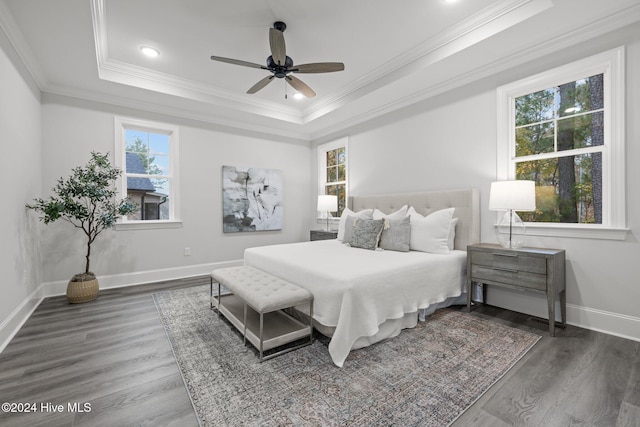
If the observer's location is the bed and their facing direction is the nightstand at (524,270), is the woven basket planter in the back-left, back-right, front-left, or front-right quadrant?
back-left

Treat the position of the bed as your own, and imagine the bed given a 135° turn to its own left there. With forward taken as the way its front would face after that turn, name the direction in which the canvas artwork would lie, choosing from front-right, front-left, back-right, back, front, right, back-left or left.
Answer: back-left

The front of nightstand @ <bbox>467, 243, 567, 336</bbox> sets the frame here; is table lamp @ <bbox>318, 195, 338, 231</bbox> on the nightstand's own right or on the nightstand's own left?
on the nightstand's own right

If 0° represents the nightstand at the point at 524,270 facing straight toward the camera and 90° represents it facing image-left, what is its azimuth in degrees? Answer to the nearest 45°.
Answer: approximately 45°

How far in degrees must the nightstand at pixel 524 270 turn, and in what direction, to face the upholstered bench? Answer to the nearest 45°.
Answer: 0° — it already faces it

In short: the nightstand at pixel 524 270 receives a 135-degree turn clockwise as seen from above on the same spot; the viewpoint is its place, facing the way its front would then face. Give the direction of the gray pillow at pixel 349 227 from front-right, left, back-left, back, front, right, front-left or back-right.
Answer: left

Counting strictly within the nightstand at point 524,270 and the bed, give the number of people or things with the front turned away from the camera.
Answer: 0

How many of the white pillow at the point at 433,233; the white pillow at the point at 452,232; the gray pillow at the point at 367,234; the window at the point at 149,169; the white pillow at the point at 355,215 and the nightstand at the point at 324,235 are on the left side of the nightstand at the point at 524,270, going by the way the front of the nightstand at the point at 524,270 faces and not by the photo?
0

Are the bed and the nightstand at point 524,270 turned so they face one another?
no

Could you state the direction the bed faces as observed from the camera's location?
facing the viewer and to the left of the viewer

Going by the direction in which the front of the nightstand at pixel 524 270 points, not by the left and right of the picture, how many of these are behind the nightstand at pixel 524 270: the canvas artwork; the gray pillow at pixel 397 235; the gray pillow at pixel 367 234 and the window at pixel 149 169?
0

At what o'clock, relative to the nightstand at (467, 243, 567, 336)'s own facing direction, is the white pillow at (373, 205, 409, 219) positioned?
The white pillow is roughly at 2 o'clock from the nightstand.

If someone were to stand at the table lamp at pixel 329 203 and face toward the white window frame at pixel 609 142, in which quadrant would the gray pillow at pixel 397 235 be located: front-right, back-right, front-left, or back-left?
front-right

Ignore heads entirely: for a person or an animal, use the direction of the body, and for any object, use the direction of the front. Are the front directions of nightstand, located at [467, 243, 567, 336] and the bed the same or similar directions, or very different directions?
same or similar directions

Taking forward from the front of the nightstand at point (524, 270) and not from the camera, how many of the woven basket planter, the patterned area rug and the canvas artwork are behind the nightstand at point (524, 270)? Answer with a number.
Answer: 0

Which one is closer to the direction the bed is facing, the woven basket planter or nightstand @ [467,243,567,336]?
the woven basket planter

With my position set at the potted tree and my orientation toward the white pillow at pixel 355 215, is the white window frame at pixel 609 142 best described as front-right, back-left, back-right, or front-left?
front-right

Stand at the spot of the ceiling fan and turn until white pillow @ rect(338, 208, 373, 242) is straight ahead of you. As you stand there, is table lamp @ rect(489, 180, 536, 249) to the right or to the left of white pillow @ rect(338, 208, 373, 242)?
right

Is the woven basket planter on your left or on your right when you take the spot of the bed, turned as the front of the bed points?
on your right

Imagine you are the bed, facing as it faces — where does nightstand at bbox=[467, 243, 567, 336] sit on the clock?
The nightstand is roughly at 7 o'clock from the bed.
